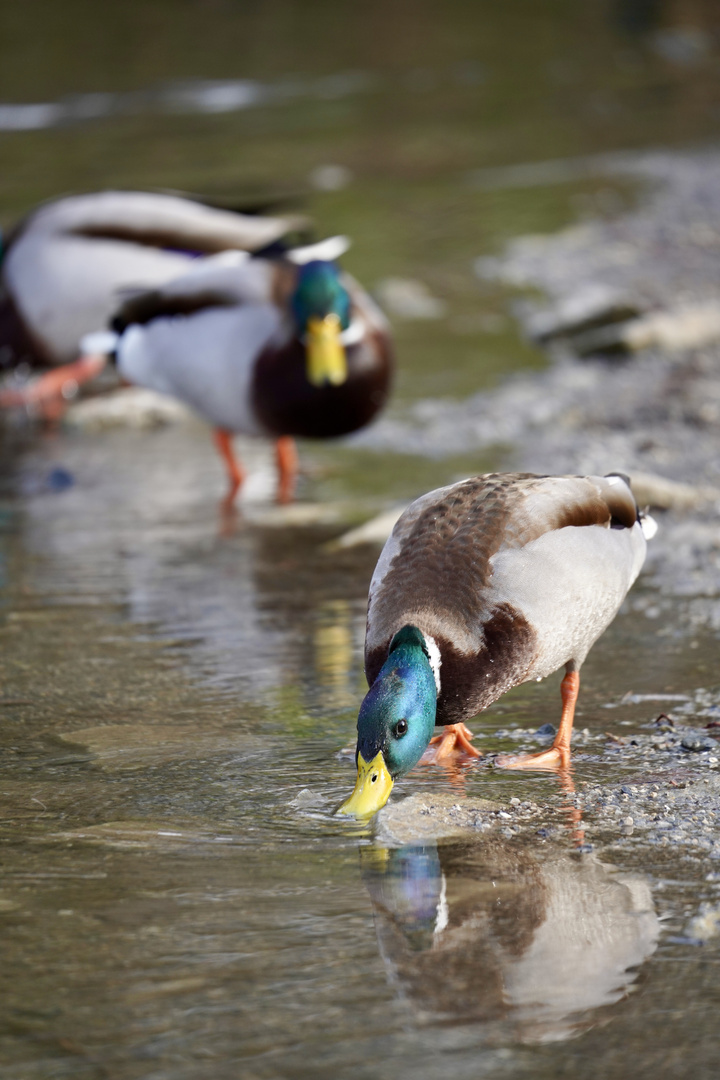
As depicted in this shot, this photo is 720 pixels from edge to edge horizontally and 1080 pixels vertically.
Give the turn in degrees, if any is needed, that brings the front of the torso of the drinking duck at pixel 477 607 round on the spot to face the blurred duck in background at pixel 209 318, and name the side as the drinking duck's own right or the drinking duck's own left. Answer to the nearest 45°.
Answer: approximately 135° to the drinking duck's own right

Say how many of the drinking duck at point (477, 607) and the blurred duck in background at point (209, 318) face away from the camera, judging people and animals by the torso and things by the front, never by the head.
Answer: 0

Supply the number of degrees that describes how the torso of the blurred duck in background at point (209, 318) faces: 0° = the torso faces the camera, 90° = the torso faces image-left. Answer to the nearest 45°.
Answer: approximately 315°

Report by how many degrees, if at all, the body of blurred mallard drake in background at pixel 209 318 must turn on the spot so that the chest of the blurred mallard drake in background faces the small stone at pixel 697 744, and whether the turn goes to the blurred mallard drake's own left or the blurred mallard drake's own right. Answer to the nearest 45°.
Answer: approximately 45° to the blurred mallard drake's own right

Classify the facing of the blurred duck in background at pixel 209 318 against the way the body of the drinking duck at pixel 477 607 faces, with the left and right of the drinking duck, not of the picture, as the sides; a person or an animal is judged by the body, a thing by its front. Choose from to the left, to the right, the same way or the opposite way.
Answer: to the left
